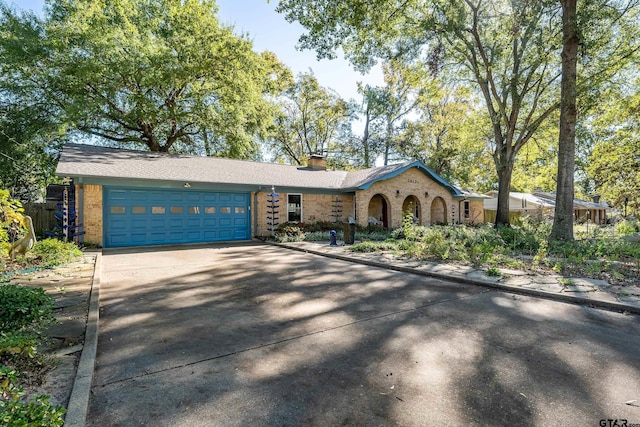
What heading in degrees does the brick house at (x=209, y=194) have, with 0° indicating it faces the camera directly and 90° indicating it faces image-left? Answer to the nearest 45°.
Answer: approximately 315°

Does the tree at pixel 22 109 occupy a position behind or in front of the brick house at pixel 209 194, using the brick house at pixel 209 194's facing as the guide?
behind

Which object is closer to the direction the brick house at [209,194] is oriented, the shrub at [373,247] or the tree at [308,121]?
the shrub

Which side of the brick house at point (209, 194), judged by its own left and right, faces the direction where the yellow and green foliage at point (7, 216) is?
right

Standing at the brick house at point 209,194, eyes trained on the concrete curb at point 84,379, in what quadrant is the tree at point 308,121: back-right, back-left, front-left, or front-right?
back-left

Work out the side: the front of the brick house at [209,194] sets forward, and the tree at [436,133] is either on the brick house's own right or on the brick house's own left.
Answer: on the brick house's own left

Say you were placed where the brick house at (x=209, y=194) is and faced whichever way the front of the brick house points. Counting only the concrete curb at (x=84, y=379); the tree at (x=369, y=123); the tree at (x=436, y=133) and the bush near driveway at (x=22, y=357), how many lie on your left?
2

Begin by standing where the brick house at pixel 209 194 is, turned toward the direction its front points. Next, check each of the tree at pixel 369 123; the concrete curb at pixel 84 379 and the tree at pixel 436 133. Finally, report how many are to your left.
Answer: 2

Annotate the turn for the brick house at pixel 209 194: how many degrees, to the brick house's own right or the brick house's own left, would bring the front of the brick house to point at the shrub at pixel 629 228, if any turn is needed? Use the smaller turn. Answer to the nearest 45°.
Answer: approximately 45° to the brick house's own left
